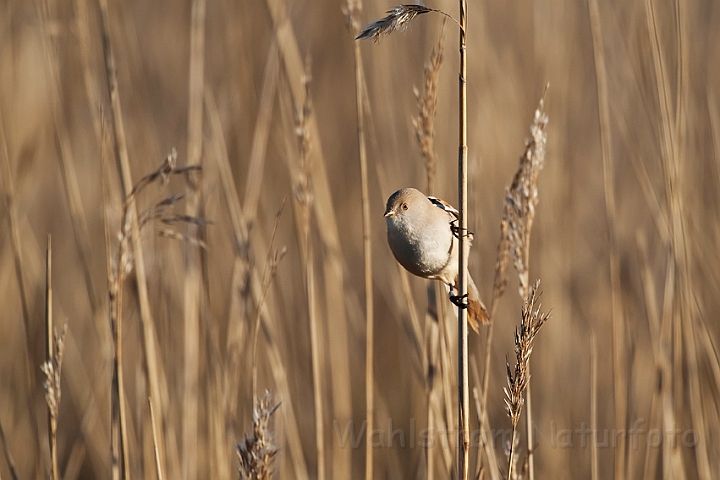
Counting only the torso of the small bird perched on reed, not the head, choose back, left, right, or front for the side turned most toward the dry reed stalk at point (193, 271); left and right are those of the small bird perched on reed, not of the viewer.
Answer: right

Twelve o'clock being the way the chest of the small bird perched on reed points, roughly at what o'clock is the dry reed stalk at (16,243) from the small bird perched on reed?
The dry reed stalk is roughly at 2 o'clock from the small bird perched on reed.

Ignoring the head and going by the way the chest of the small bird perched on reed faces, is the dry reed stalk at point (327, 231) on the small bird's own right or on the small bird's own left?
on the small bird's own right

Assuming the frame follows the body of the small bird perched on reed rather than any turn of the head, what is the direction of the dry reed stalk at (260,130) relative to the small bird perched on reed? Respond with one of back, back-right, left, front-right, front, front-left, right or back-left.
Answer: right

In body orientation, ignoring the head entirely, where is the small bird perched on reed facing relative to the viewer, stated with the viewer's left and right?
facing the viewer and to the left of the viewer

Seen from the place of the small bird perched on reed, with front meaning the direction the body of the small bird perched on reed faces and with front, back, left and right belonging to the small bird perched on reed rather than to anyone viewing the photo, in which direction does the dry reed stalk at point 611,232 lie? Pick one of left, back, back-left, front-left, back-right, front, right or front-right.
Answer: back

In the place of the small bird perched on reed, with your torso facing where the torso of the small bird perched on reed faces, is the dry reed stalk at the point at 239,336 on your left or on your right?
on your right
